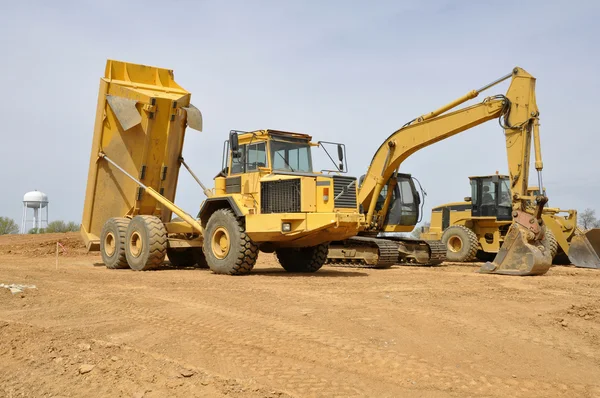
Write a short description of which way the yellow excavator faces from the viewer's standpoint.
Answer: facing the viewer and to the right of the viewer

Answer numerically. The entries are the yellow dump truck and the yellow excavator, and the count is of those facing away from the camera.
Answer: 0

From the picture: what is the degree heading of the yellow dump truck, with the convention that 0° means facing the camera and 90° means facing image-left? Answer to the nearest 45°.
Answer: approximately 315°

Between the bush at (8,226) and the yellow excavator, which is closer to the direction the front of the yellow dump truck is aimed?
the yellow excavator

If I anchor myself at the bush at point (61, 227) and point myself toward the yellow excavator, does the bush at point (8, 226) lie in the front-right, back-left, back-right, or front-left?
back-right

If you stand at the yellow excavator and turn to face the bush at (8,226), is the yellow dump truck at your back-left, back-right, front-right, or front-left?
front-left

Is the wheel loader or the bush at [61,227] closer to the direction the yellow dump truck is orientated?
the wheel loader

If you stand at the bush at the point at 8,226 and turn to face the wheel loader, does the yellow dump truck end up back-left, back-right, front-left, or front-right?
front-right

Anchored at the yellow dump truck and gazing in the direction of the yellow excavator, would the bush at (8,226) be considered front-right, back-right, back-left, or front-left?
back-left

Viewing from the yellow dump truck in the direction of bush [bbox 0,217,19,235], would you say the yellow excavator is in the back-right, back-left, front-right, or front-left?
back-right

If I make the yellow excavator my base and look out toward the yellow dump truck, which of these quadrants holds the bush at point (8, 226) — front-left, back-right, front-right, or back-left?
front-right
